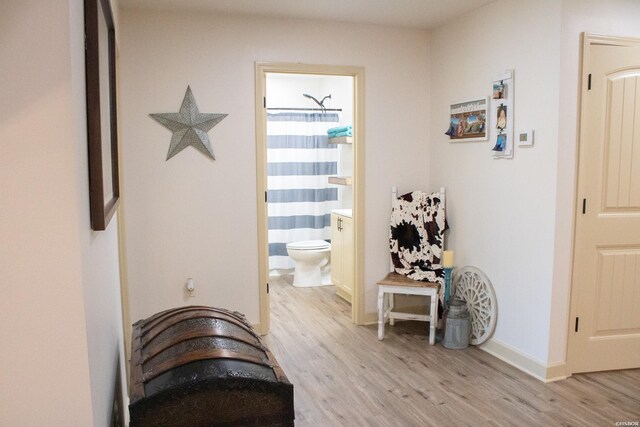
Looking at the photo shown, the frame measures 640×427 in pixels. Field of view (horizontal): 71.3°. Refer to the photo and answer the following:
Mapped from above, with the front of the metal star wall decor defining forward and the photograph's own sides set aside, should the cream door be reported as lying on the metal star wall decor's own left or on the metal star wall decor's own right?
on the metal star wall decor's own left

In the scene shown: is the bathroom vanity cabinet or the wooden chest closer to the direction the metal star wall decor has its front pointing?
the wooden chest

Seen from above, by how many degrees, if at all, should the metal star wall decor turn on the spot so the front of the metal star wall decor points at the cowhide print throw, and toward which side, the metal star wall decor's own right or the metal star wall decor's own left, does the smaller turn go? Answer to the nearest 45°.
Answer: approximately 90° to the metal star wall decor's own left

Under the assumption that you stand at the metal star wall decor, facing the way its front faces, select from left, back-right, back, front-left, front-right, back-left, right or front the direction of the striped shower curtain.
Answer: back-left

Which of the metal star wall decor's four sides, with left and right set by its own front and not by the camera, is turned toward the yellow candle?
left

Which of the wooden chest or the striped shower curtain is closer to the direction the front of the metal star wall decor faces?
the wooden chest

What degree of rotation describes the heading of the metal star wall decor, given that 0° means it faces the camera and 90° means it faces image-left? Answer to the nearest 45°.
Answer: approximately 0°

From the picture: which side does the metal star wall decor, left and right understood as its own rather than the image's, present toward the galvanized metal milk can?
left
